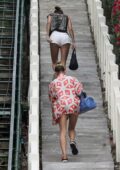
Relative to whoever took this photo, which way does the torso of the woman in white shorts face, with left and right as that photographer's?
facing away from the viewer

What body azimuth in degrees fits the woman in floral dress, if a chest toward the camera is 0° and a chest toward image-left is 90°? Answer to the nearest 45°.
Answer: approximately 180°

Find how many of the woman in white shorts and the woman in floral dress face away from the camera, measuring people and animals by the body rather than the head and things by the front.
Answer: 2
